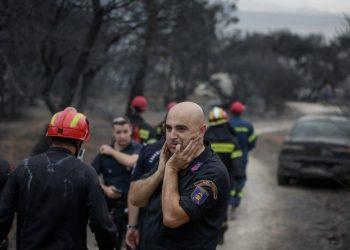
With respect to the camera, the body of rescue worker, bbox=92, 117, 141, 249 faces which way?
toward the camera

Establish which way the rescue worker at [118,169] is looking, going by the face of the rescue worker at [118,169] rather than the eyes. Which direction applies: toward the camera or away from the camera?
toward the camera

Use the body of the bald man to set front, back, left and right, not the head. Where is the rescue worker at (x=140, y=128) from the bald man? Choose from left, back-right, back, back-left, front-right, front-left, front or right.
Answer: back-right

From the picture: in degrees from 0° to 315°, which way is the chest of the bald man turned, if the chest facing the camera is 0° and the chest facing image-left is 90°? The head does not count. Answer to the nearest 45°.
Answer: approximately 45°

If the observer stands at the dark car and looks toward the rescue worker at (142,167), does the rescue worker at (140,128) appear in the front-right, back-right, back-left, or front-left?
front-right
